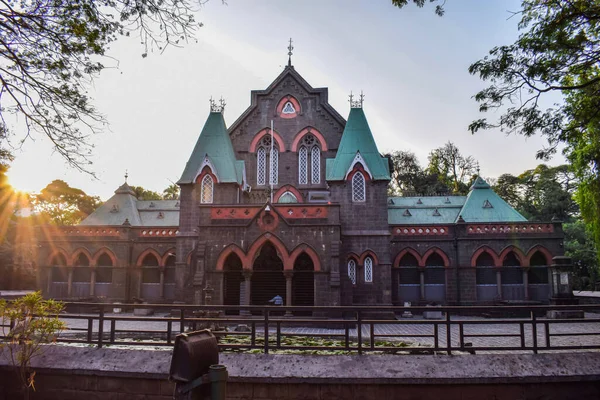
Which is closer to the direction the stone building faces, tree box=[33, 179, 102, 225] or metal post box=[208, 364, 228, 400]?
the metal post

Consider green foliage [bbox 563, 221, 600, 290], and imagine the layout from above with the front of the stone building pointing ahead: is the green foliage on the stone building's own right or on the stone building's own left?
on the stone building's own left

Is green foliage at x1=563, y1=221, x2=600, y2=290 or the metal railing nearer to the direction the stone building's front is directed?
the metal railing

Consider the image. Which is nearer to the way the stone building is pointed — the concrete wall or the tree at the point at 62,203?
the concrete wall

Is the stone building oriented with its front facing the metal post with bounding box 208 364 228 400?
yes

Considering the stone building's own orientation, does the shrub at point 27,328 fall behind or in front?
in front

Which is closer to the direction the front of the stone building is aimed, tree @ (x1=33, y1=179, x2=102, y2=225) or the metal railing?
the metal railing

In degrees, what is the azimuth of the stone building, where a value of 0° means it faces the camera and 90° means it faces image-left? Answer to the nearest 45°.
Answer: approximately 0°

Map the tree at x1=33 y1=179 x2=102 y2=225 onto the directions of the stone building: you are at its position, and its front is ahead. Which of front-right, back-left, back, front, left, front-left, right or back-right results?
back-right

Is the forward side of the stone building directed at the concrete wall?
yes

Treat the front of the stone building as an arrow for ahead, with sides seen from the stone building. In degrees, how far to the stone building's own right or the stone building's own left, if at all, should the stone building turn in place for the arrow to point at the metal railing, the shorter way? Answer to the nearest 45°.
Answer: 0° — it already faces it
